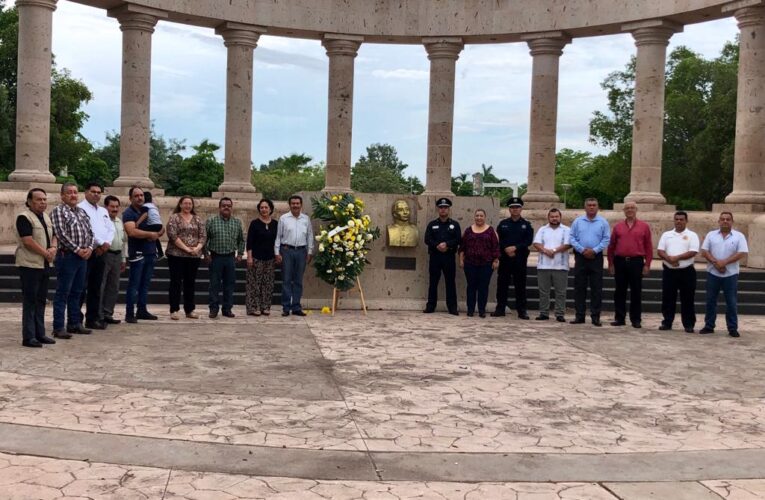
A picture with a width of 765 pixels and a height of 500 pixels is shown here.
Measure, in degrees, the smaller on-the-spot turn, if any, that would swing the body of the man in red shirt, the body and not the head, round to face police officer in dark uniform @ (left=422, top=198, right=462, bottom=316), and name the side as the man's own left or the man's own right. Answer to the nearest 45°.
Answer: approximately 90° to the man's own right

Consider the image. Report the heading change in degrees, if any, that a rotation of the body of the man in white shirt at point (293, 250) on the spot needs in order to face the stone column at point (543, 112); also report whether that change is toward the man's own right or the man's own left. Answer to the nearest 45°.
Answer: approximately 135° to the man's own left

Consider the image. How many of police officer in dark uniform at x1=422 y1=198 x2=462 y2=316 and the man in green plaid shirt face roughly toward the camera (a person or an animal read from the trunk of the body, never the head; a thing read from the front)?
2

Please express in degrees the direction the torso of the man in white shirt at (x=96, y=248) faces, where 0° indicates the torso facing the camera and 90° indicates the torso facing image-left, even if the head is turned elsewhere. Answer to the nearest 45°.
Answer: approximately 315°

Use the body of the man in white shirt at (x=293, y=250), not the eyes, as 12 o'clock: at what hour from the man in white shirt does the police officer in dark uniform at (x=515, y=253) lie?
The police officer in dark uniform is roughly at 9 o'clock from the man in white shirt.

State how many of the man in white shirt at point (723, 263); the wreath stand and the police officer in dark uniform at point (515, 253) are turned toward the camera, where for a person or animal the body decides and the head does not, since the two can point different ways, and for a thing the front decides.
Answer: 3

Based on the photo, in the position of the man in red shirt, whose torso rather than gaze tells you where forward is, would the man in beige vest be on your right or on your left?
on your right

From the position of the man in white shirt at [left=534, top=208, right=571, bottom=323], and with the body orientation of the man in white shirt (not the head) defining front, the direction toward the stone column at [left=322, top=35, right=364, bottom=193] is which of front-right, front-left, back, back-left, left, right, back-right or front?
back-right

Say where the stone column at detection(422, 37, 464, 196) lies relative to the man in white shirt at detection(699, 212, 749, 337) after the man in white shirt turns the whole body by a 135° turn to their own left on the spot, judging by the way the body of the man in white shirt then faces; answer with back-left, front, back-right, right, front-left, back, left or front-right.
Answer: left

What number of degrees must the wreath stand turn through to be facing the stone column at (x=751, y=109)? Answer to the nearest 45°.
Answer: approximately 135° to its left
